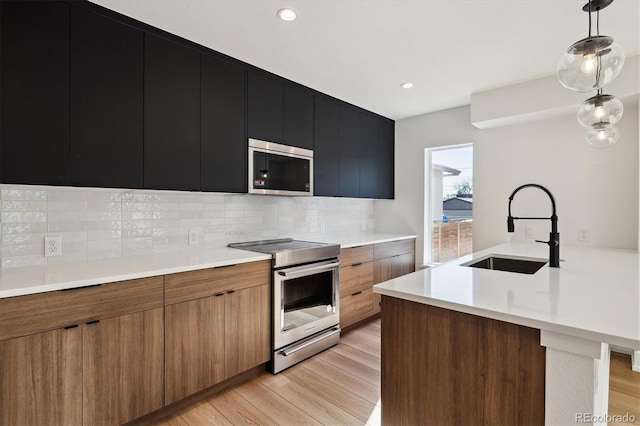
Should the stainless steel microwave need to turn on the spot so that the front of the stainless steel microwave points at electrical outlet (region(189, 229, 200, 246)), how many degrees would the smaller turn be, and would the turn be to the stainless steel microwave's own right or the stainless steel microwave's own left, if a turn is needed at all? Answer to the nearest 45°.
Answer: approximately 135° to the stainless steel microwave's own right

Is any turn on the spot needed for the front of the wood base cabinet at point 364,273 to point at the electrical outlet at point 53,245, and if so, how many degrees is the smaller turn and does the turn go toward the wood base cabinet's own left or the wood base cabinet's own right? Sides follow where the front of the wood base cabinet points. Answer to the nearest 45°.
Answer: approximately 90° to the wood base cabinet's own right

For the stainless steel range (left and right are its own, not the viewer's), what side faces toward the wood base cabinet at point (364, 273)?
left

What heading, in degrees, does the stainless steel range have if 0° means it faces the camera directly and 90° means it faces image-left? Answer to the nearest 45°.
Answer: approximately 315°

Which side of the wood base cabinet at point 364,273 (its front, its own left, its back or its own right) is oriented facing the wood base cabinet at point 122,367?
right

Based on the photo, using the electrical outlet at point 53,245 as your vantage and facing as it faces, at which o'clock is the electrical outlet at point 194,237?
the electrical outlet at point 194,237 is roughly at 9 o'clock from the electrical outlet at point 53,245.
